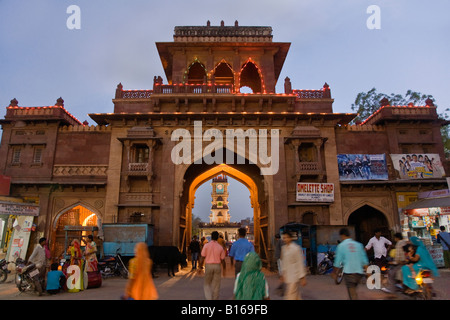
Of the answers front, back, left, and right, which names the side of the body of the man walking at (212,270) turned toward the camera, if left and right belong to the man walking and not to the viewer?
back

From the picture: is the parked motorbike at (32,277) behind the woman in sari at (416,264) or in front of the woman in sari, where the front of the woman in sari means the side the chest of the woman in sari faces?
in front

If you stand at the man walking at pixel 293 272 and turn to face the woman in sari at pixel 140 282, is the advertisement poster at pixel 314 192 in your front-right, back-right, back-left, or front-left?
back-right

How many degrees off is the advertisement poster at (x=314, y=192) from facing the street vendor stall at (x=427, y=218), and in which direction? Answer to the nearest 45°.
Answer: approximately 90° to its left

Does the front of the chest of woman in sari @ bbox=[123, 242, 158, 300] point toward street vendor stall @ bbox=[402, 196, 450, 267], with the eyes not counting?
no

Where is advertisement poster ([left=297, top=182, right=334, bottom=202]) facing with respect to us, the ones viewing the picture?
facing the viewer

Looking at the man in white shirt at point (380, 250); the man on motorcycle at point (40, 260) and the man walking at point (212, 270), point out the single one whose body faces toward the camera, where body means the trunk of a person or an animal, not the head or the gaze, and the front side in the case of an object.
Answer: the man in white shirt

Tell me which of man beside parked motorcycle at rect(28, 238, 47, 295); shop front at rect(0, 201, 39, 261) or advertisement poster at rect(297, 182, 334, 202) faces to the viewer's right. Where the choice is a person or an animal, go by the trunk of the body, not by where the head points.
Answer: the man beside parked motorcycle

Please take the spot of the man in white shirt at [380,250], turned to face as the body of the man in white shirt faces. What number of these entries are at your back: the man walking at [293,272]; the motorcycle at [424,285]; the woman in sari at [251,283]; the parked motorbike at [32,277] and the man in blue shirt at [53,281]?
0

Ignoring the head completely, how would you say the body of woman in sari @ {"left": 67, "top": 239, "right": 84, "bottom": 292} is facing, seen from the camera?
toward the camera

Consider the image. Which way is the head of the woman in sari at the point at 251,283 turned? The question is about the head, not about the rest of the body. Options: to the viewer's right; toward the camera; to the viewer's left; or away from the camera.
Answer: away from the camera
